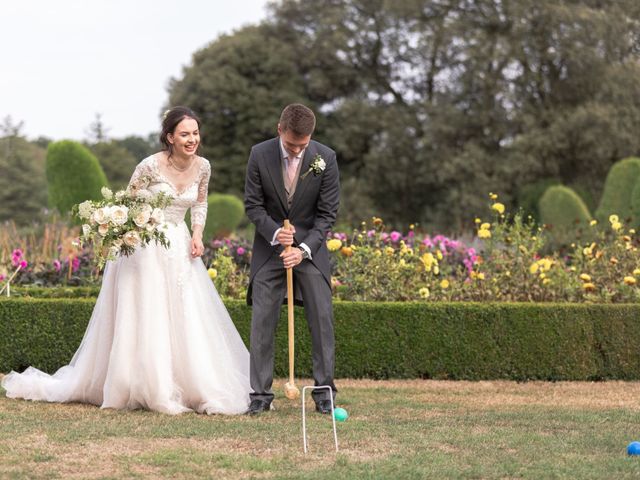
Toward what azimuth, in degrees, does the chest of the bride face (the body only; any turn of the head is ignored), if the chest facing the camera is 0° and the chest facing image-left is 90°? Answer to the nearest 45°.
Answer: approximately 315°

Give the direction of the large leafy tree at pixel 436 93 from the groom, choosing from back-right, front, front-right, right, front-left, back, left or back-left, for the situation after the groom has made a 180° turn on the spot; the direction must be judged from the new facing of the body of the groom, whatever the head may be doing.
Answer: front

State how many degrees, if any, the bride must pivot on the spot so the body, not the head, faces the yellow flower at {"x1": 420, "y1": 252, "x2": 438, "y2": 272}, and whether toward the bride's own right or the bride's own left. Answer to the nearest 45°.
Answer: approximately 90° to the bride's own left

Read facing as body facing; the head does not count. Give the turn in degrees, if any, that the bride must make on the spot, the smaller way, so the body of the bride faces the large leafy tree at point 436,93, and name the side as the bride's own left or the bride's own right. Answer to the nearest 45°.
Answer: approximately 135° to the bride's own left

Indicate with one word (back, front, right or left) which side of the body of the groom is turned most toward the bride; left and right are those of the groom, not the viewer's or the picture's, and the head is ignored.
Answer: right

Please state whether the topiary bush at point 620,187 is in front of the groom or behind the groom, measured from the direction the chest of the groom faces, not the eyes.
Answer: behind

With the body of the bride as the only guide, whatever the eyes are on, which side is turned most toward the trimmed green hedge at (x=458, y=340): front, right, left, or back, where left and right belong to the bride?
left

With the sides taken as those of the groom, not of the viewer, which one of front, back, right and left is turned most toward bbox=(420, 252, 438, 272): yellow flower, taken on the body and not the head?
back

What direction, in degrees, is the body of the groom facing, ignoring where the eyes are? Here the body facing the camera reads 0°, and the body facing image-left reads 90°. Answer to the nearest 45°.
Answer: approximately 0°

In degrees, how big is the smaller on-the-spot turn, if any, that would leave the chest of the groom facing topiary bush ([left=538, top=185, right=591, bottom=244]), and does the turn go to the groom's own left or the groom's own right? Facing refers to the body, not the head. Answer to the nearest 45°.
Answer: approximately 180°

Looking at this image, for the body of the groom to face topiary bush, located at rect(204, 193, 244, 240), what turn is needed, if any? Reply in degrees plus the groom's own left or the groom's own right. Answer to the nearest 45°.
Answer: approximately 180°

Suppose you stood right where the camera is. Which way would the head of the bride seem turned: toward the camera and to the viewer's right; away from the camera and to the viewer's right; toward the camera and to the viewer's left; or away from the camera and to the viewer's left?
toward the camera and to the viewer's right
